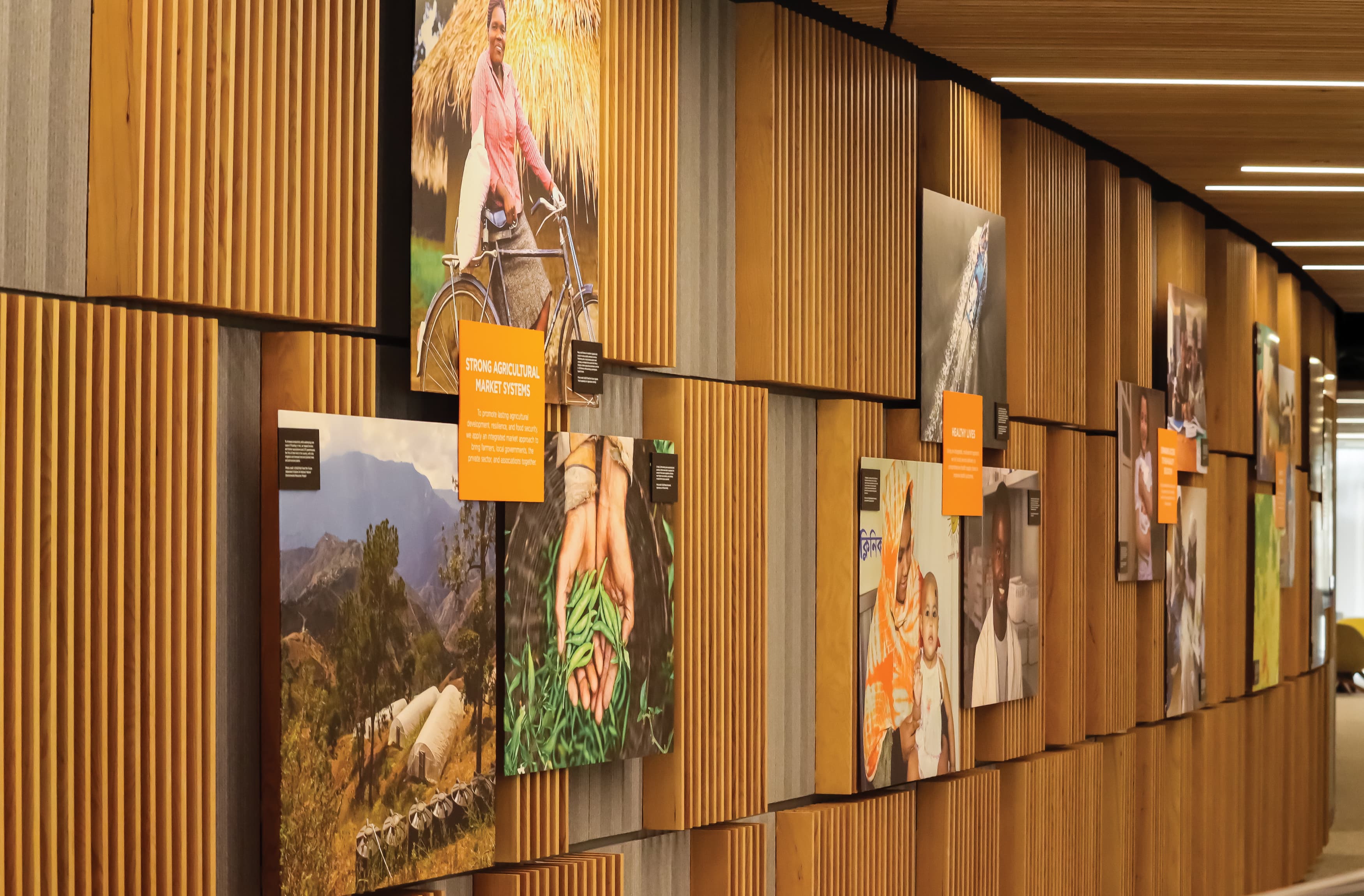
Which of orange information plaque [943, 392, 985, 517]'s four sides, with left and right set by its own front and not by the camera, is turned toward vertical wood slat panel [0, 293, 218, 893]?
right

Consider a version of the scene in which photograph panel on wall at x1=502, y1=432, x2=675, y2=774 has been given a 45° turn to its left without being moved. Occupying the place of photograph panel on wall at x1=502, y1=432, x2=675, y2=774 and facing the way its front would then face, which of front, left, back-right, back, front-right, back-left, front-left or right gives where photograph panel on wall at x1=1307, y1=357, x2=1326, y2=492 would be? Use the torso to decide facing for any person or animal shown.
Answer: front-left

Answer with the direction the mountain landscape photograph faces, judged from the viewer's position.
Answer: facing the viewer and to the right of the viewer

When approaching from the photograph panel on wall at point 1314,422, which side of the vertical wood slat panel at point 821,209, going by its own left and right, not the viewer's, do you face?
left

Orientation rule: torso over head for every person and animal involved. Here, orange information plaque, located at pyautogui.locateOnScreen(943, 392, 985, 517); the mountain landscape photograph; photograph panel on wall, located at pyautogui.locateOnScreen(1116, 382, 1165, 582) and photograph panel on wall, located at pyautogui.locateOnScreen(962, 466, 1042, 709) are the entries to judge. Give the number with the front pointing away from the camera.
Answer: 0

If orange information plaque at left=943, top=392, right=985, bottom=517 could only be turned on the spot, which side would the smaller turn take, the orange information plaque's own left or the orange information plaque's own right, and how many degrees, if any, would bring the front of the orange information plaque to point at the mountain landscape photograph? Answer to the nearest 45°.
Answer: approximately 90° to the orange information plaque's own right

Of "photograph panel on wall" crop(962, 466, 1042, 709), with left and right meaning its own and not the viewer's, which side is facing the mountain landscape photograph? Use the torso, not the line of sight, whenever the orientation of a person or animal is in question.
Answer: right

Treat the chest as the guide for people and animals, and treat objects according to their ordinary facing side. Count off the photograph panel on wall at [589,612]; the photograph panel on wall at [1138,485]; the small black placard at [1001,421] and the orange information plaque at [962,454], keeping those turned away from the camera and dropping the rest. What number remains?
0

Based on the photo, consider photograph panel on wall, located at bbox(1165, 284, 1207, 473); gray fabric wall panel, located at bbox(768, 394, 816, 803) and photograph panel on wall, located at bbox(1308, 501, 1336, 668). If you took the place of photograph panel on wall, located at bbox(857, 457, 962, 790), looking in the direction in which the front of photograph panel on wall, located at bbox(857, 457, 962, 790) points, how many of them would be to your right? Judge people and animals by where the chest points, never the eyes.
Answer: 1

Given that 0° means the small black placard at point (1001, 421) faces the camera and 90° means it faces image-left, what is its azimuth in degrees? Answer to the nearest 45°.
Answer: approximately 315°

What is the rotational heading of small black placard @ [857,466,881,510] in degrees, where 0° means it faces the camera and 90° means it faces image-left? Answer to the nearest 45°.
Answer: approximately 315°

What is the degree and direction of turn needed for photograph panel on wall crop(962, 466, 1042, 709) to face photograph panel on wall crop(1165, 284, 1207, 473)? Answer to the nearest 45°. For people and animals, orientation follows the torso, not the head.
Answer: approximately 90° to its left

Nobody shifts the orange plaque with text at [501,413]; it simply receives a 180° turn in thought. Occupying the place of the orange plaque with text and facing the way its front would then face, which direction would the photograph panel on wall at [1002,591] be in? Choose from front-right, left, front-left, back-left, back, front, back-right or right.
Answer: right

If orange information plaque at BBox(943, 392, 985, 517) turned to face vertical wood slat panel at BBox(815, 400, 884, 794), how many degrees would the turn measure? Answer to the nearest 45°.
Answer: approximately 90° to its right

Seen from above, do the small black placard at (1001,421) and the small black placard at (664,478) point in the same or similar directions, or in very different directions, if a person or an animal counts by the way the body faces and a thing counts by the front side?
same or similar directions

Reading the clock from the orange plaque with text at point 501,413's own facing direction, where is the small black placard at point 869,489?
The small black placard is roughly at 9 o'clock from the orange plaque with text.

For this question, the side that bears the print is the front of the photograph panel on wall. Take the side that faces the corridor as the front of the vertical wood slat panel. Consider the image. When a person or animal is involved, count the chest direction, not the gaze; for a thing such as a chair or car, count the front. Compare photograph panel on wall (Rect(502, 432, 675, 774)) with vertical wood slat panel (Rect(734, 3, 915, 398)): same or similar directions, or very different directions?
same or similar directions

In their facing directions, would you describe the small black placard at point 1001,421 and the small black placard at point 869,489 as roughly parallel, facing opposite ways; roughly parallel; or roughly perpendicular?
roughly parallel
